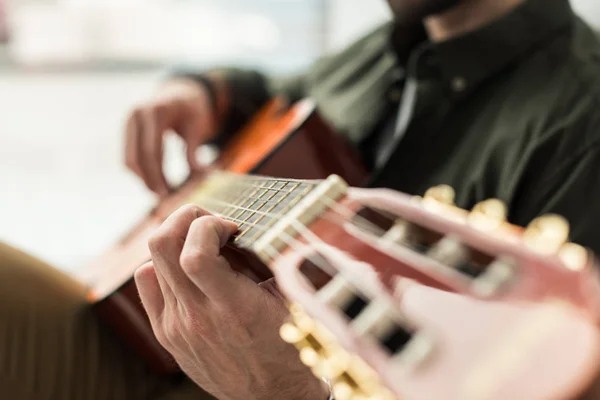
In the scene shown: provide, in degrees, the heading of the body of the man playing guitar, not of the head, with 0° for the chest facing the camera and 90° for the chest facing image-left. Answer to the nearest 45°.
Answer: approximately 45°

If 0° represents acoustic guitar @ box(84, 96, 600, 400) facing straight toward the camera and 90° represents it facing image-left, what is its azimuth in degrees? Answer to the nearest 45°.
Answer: approximately 45°
